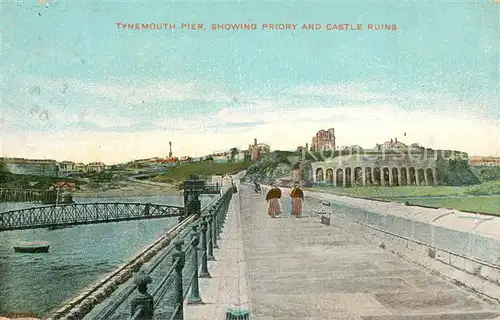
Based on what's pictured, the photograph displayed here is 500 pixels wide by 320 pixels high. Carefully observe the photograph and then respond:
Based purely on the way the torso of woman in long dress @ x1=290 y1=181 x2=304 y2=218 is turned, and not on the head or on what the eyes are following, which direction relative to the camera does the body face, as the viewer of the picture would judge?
toward the camera

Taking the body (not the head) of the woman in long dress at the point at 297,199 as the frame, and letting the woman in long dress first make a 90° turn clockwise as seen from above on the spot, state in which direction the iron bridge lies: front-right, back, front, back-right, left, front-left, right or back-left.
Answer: front-right

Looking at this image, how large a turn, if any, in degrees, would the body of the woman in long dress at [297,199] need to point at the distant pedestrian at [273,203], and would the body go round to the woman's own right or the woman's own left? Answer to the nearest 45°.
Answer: approximately 135° to the woman's own right

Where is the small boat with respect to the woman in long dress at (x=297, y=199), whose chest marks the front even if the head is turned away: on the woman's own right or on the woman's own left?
on the woman's own right
